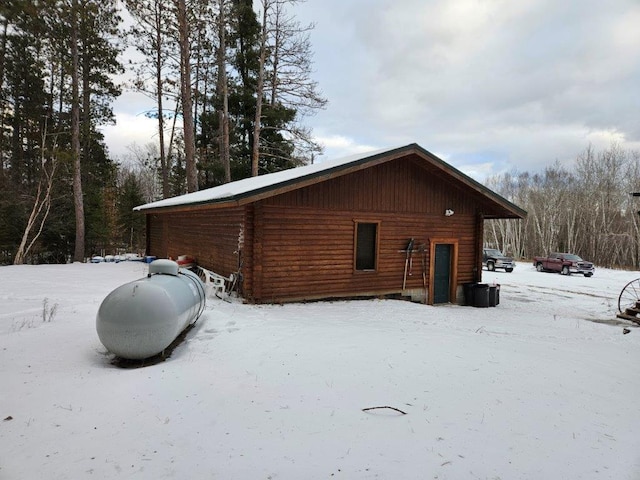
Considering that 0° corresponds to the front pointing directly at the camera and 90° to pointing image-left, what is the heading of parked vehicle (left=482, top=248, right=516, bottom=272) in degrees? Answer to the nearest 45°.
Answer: approximately 315°

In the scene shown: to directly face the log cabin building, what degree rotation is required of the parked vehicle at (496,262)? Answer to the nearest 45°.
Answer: approximately 45° to its right

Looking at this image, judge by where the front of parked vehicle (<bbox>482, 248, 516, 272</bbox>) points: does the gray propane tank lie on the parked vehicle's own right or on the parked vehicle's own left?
on the parked vehicle's own right

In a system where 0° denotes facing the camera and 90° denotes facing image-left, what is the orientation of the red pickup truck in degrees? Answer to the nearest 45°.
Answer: approximately 315°

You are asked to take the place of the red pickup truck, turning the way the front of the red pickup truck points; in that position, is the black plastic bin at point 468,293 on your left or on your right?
on your right

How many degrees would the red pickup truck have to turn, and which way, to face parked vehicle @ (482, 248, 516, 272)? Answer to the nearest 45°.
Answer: approximately 135° to its right

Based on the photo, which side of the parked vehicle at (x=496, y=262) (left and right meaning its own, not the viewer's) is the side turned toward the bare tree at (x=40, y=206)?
right

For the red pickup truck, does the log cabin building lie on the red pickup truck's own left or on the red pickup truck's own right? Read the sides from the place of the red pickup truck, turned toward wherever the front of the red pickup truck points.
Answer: on the red pickup truck's own right
